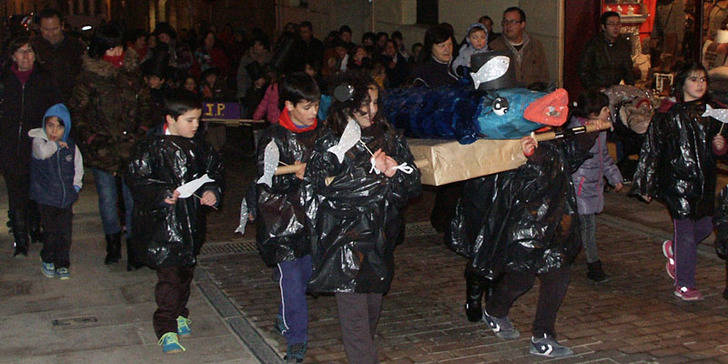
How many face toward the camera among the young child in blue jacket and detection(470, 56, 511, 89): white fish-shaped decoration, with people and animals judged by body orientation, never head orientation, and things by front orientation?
1

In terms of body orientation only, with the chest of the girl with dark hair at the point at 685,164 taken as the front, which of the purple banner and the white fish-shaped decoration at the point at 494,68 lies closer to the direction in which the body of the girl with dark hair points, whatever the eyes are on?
the white fish-shaped decoration

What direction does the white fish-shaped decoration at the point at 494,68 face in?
to the viewer's right

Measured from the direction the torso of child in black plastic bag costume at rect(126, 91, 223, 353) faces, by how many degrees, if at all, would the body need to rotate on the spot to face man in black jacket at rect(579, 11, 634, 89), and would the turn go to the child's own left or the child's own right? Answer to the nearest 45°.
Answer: approximately 90° to the child's own left

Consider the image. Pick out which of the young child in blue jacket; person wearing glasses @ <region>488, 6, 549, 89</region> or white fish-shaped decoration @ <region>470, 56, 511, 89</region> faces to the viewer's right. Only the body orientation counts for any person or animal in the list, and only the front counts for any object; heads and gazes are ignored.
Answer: the white fish-shaped decoration

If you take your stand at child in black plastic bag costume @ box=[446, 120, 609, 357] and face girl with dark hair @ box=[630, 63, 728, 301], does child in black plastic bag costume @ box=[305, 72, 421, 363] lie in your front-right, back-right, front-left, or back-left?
back-left

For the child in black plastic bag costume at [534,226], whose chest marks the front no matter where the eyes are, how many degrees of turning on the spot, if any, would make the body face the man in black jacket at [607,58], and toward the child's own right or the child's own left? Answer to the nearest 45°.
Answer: approximately 135° to the child's own left

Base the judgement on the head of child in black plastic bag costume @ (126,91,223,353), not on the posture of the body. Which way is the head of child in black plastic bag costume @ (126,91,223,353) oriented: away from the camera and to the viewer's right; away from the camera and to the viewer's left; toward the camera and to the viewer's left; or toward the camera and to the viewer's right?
toward the camera and to the viewer's right

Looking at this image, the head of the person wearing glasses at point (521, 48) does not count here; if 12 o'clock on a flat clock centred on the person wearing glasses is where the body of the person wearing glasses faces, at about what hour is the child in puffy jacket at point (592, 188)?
The child in puffy jacket is roughly at 10 o'clock from the person wearing glasses.

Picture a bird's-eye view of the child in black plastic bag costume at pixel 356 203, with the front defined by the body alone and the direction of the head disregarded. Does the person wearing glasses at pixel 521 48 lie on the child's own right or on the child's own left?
on the child's own left
